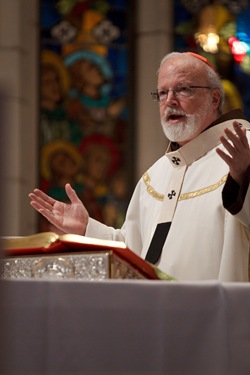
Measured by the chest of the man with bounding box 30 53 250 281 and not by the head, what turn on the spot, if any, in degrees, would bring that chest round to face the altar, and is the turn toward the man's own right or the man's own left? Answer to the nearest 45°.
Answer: approximately 45° to the man's own left

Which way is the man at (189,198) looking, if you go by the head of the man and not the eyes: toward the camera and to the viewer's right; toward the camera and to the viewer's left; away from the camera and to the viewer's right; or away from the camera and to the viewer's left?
toward the camera and to the viewer's left

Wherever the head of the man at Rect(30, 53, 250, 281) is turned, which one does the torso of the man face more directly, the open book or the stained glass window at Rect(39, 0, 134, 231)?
the open book

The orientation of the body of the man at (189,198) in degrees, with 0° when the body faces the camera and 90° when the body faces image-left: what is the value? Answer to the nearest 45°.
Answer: approximately 45°

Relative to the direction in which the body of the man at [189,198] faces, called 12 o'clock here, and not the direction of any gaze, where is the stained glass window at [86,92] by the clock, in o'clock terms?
The stained glass window is roughly at 4 o'clock from the man.

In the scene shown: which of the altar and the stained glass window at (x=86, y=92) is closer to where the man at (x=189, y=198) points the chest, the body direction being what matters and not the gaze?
the altar

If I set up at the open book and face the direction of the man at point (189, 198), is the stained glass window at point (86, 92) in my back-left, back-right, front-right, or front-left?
front-left
